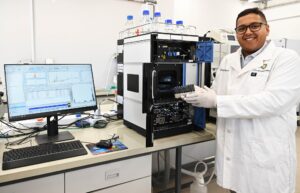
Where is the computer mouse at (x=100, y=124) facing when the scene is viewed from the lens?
facing away from the viewer and to the right of the viewer

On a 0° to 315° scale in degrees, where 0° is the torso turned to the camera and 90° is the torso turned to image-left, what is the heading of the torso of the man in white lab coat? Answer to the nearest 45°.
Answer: approximately 45°

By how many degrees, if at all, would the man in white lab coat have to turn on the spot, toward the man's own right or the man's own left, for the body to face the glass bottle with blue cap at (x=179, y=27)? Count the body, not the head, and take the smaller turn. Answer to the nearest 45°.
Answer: approximately 90° to the man's own right

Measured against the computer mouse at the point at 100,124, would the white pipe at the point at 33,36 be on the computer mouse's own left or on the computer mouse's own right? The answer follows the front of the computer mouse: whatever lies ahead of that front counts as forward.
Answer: on the computer mouse's own left

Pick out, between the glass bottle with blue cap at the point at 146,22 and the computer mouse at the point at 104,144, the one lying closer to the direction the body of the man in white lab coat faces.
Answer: the computer mouse

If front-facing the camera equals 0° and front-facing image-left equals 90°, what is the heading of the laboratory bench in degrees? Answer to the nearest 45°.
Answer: approximately 315°

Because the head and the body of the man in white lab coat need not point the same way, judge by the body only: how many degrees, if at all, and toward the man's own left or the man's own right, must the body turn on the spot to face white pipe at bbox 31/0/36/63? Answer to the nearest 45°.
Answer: approximately 90° to the man's own right
